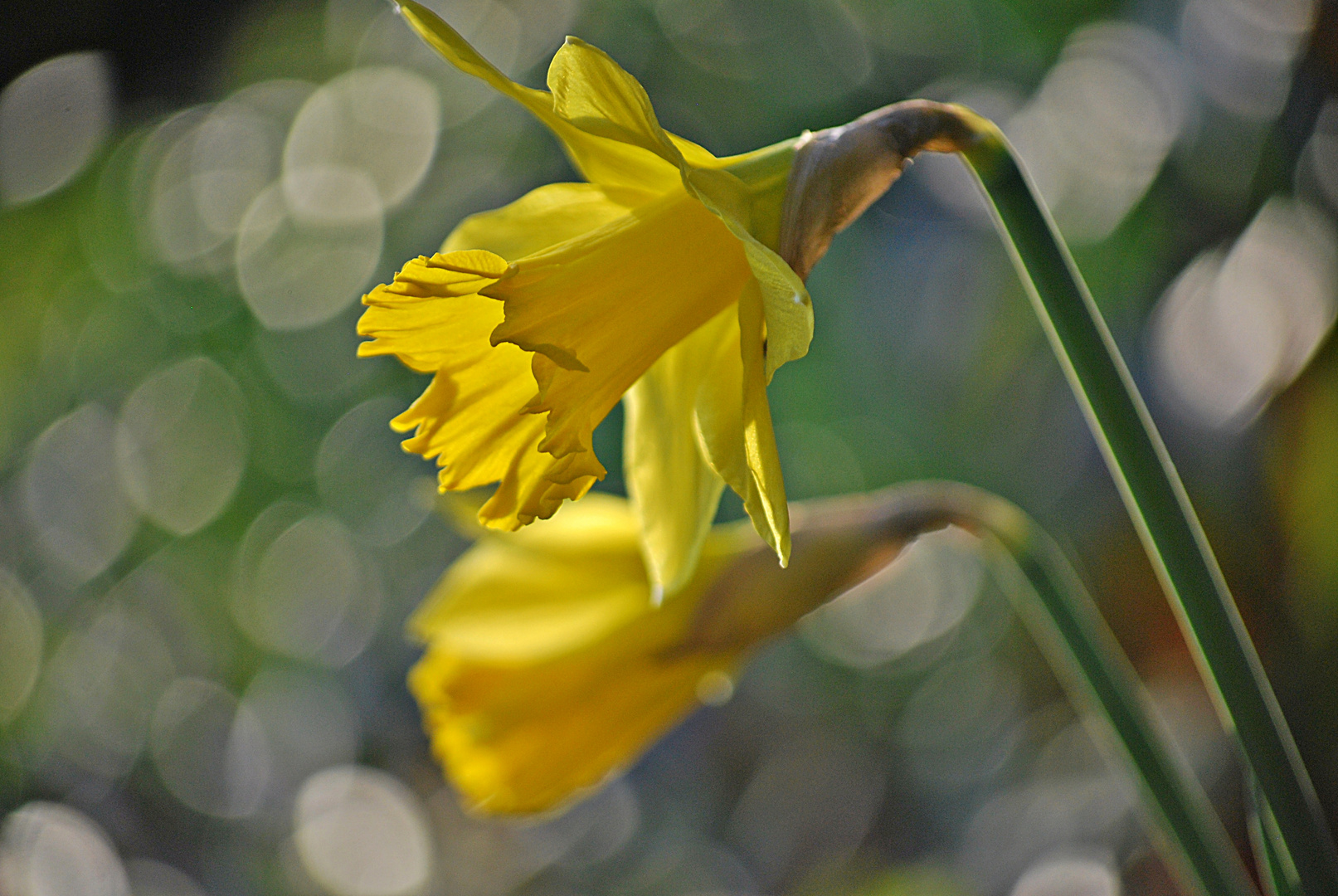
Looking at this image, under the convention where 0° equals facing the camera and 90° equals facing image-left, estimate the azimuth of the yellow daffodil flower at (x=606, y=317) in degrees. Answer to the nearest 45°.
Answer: approximately 90°
